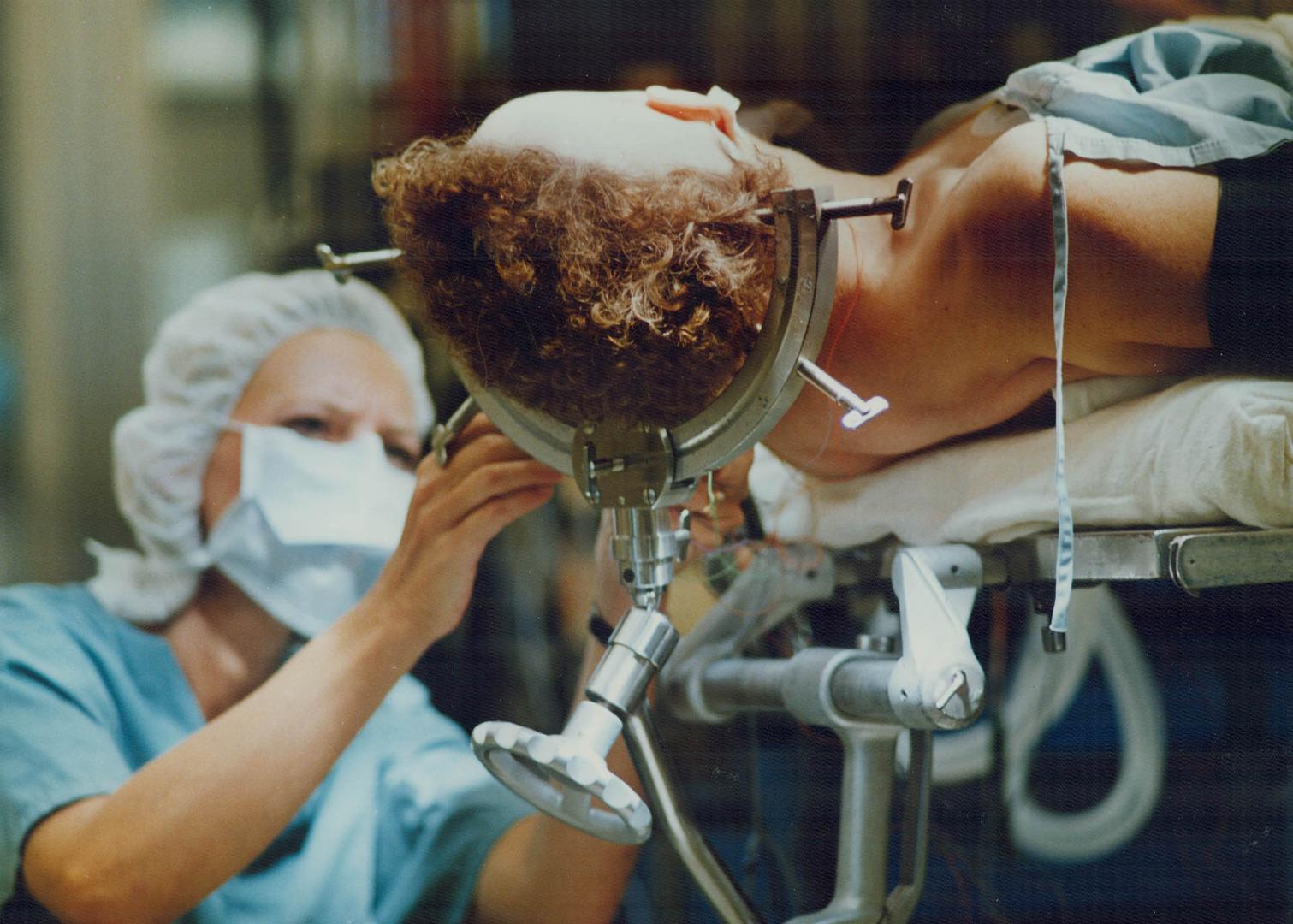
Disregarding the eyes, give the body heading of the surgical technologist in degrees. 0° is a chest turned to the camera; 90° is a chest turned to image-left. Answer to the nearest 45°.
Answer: approximately 315°
